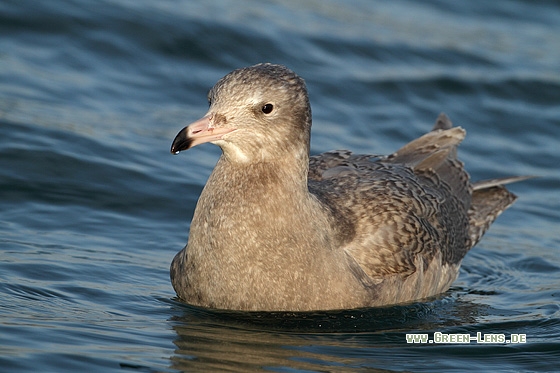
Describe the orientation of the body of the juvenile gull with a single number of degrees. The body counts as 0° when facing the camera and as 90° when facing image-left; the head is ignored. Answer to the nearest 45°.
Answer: approximately 45°
